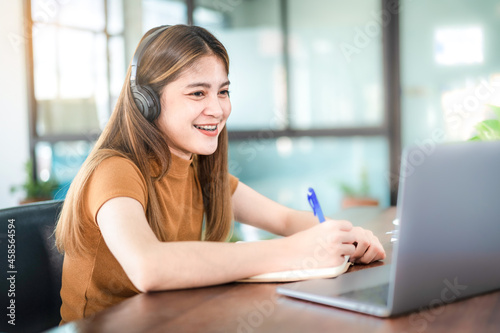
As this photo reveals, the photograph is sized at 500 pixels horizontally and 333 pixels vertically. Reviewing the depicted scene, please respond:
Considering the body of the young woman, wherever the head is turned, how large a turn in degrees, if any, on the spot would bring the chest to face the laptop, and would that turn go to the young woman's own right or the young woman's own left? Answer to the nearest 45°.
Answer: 0° — they already face it

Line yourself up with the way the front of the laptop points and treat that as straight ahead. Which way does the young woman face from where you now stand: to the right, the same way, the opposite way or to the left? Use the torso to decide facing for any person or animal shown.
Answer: the opposite way

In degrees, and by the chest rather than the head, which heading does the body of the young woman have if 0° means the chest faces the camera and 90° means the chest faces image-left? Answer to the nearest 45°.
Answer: approximately 315°

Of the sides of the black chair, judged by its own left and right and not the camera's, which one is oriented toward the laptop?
front

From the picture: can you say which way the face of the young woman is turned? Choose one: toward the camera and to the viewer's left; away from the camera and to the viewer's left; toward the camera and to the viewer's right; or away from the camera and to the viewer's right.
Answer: toward the camera and to the viewer's right

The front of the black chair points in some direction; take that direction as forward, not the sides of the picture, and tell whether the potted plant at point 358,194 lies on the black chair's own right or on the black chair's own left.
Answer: on the black chair's own left

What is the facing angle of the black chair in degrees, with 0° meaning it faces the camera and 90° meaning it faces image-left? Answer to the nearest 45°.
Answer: approximately 315°

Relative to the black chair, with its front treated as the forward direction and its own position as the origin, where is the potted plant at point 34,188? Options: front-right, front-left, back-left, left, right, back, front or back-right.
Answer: back-left

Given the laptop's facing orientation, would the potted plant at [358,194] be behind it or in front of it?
in front

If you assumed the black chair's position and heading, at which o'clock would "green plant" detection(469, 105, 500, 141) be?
The green plant is roughly at 11 o'clock from the black chair.
